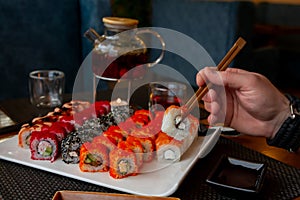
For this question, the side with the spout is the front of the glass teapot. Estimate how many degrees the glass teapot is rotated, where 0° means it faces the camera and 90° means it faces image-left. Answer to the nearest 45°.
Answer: approximately 90°

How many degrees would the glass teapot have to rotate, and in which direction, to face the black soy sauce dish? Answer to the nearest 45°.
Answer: approximately 135° to its left

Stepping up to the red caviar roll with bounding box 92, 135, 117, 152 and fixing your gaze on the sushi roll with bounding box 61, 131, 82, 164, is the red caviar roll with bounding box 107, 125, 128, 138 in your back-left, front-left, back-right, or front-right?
back-right
